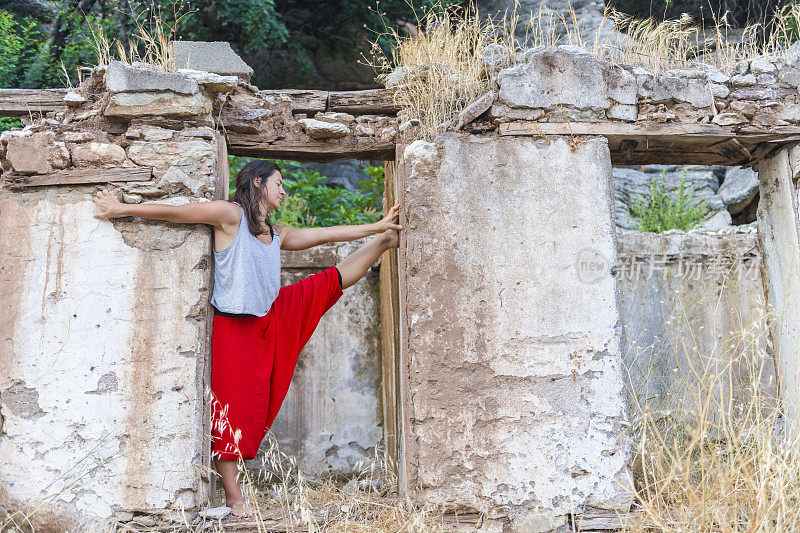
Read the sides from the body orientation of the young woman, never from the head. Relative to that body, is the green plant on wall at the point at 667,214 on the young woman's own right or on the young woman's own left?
on the young woman's own left

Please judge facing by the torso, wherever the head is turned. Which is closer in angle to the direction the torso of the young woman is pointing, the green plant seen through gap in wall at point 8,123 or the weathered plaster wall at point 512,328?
the weathered plaster wall

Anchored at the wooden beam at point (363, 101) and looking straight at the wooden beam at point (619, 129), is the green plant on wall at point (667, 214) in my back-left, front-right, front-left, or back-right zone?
front-left

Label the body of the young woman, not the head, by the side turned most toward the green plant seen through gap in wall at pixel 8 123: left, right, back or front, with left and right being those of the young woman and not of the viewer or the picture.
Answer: back

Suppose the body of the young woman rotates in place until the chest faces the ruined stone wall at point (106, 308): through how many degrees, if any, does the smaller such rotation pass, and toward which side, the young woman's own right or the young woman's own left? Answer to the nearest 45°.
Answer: approximately 135° to the young woman's own right

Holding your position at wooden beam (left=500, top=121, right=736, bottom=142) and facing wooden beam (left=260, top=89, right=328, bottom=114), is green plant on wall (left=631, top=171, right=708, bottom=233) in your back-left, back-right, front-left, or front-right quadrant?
back-right

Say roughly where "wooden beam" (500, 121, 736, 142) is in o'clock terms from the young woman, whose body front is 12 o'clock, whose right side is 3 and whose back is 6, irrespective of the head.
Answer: The wooden beam is roughly at 11 o'clock from the young woman.

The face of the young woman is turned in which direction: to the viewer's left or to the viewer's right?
to the viewer's right

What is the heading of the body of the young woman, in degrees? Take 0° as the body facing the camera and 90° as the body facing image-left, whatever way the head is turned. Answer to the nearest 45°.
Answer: approximately 315°
